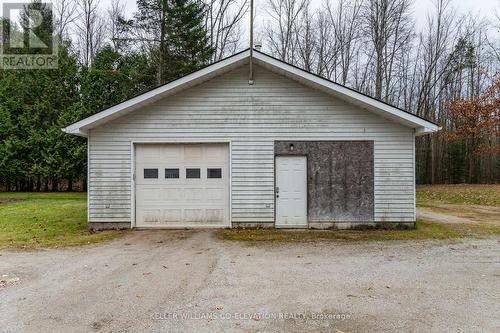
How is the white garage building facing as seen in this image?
toward the camera

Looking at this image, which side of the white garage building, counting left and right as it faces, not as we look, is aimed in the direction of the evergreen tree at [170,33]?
back
